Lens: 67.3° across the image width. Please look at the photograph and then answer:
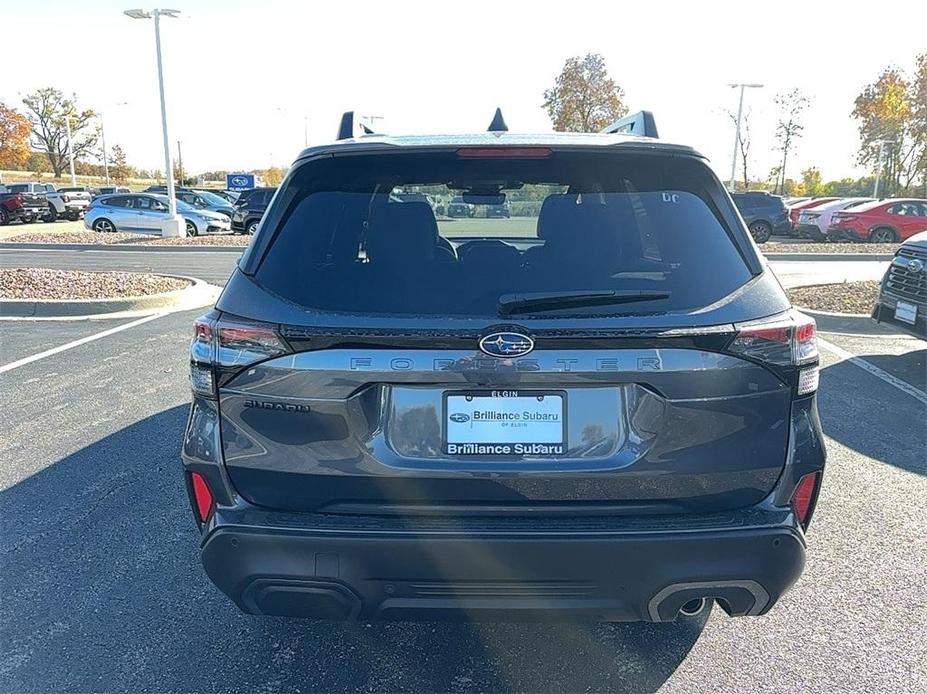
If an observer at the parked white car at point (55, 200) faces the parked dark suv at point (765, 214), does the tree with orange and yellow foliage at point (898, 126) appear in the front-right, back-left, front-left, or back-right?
front-left

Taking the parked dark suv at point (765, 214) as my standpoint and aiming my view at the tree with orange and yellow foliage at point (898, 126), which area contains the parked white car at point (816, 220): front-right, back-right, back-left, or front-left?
front-right

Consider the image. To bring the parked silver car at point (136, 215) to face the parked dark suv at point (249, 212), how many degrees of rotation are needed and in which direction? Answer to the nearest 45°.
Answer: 0° — it already faces it

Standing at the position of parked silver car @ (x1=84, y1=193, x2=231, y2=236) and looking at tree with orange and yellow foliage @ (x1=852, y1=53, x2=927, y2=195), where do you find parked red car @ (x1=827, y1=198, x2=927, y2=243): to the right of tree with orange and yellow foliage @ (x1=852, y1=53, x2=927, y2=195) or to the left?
right

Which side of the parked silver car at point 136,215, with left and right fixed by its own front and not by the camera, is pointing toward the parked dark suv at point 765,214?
front

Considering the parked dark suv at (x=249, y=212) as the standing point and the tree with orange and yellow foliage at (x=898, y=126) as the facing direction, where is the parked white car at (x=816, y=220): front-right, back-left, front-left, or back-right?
front-right

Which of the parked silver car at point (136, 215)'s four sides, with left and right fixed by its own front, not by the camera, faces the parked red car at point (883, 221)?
front

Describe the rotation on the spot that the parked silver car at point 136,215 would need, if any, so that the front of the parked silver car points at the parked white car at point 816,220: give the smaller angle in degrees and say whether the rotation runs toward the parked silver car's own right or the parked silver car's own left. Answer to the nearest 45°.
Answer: approximately 45° to the parked silver car's own left

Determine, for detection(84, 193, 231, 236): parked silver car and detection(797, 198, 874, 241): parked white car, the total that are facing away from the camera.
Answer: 0
